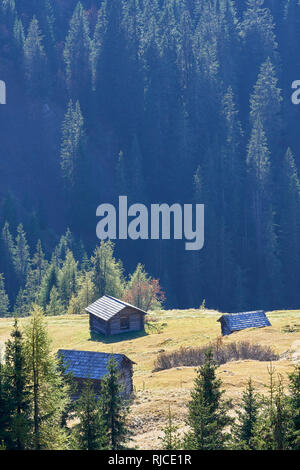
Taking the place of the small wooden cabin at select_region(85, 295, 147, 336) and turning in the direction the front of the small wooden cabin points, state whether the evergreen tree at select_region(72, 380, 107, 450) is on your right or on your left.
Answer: on your right

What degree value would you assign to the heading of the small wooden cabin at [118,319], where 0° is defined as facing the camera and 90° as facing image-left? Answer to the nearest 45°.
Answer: approximately 315°

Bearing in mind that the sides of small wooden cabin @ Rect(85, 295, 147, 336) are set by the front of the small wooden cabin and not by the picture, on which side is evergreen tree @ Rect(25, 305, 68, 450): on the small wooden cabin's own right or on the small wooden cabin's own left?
on the small wooden cabin's own right

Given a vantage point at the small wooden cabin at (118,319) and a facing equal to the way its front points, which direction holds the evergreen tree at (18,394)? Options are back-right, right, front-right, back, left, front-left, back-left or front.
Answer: front-right

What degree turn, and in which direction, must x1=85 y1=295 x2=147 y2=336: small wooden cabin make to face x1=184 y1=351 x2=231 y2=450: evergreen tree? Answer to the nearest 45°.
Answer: approximately 45° to its right

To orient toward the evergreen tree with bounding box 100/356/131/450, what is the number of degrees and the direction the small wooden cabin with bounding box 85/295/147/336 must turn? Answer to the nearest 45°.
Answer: approximately 45° to its right

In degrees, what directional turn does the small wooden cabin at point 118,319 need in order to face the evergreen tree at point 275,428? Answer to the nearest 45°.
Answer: approximately 45° to its right

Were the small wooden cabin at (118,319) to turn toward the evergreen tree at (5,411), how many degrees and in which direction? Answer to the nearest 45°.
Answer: approximately 45° to its right
